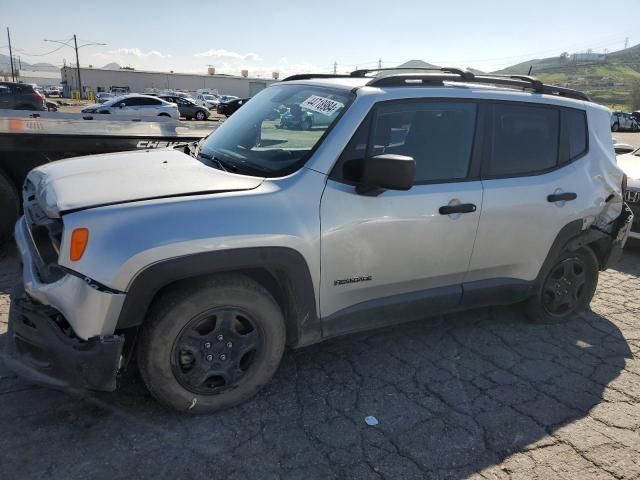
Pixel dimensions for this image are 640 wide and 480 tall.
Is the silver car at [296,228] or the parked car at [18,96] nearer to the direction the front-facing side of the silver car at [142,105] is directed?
the parked car

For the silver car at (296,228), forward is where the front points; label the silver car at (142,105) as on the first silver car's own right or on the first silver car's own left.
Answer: on the first silver car's own right

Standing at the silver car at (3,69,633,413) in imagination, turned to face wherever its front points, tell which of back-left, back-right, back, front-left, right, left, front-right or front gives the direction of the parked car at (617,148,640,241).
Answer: back

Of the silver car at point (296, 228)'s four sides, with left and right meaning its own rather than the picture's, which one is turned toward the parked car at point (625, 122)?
back

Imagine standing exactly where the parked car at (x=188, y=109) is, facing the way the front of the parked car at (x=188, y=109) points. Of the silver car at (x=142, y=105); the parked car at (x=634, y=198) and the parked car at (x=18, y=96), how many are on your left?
0

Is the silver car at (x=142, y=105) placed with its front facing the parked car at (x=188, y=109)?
no

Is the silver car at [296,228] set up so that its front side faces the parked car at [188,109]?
no

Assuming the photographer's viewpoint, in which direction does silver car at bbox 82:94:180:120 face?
facing to the left of the viewer

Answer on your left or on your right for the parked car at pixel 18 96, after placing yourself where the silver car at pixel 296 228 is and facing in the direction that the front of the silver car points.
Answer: on your right

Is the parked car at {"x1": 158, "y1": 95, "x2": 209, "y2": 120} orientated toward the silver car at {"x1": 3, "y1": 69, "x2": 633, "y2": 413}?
no

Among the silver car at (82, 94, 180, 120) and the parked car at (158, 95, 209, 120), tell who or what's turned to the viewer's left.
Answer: the silver car
